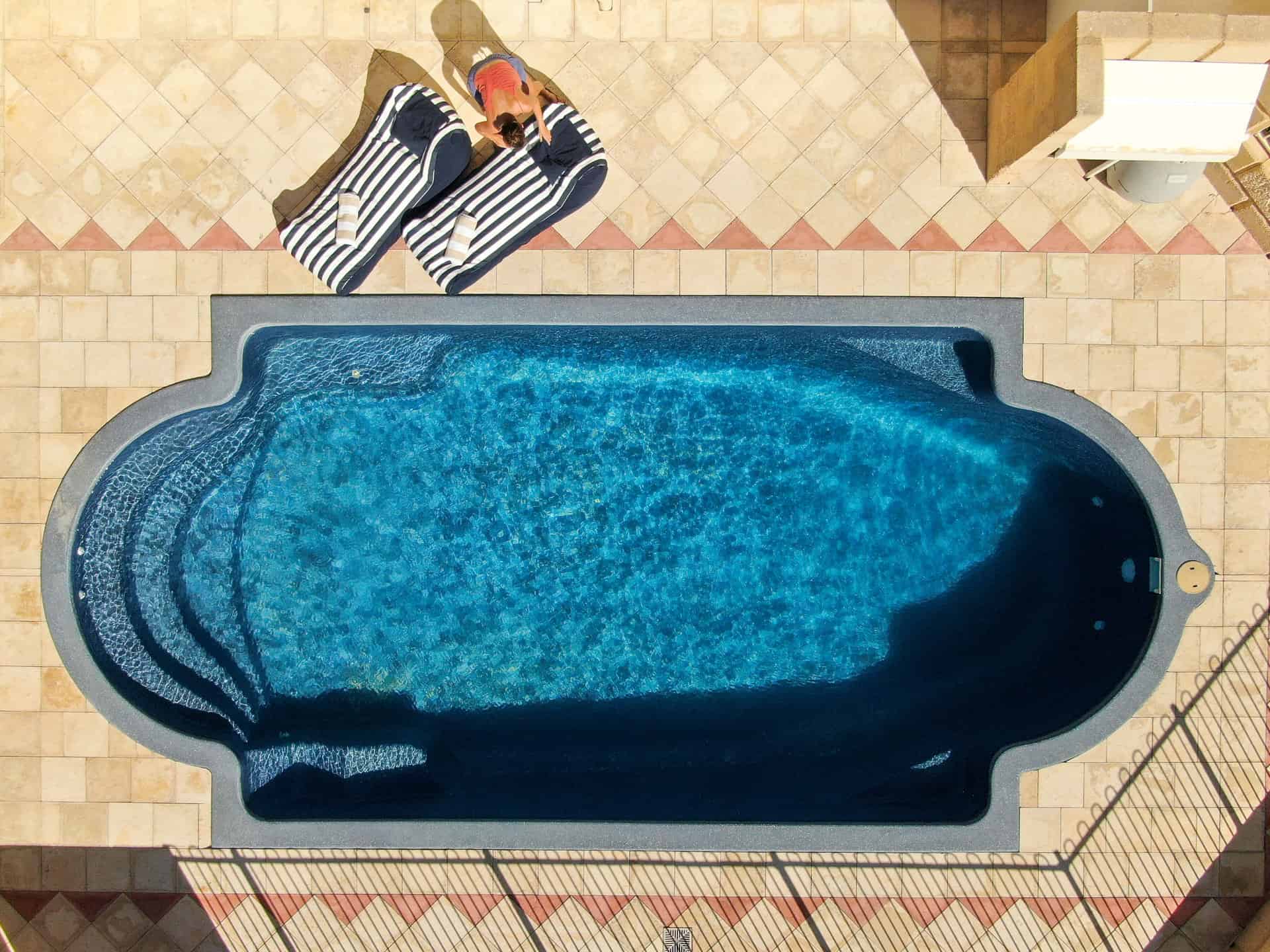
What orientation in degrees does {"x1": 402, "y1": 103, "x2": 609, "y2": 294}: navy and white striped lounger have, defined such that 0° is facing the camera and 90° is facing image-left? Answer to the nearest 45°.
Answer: approximately 45°

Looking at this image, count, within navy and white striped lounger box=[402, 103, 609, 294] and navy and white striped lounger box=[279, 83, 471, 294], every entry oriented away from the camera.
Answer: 0

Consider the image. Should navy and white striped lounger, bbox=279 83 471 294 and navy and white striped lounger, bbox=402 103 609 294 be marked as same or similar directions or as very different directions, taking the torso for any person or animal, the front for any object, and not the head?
same or similar directions

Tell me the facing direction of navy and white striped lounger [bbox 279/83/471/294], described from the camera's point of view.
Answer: facing the viewer and to the left of the viewer
